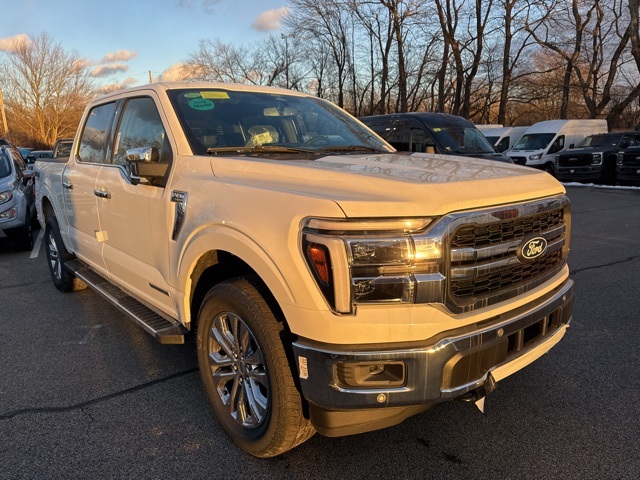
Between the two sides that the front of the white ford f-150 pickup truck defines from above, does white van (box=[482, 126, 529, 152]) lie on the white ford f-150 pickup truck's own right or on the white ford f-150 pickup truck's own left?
on the white ford f-150 pickup truck's own left

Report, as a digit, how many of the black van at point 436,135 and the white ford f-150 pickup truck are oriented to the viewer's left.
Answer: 0

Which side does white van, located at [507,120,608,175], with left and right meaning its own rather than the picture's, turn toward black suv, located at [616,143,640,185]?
left

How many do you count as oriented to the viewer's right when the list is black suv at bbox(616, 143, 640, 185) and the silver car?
0

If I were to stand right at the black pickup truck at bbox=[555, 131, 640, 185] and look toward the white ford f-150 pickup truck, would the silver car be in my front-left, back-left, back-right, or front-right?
front-right

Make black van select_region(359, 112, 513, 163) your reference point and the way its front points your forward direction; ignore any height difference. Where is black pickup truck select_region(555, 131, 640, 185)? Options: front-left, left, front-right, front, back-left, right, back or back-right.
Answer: left

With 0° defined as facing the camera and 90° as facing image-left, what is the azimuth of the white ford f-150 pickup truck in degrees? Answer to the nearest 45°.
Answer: approximately 315°

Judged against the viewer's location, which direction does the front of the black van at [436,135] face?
facing the viewer and to the right of the viewer

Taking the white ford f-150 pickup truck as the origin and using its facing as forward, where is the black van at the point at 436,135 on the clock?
The black van is roughly at 8 o'clock from the white ford f-150 pickup truck.

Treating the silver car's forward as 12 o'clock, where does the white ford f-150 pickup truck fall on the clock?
The white ford f-150 pickup truck is roughly at 10 o'clock from the silver car.

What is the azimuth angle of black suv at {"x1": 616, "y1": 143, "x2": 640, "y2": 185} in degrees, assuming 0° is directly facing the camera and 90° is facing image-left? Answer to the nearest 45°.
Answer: approximately 45°

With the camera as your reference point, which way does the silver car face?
facing the viewer and to the left of the viewer
